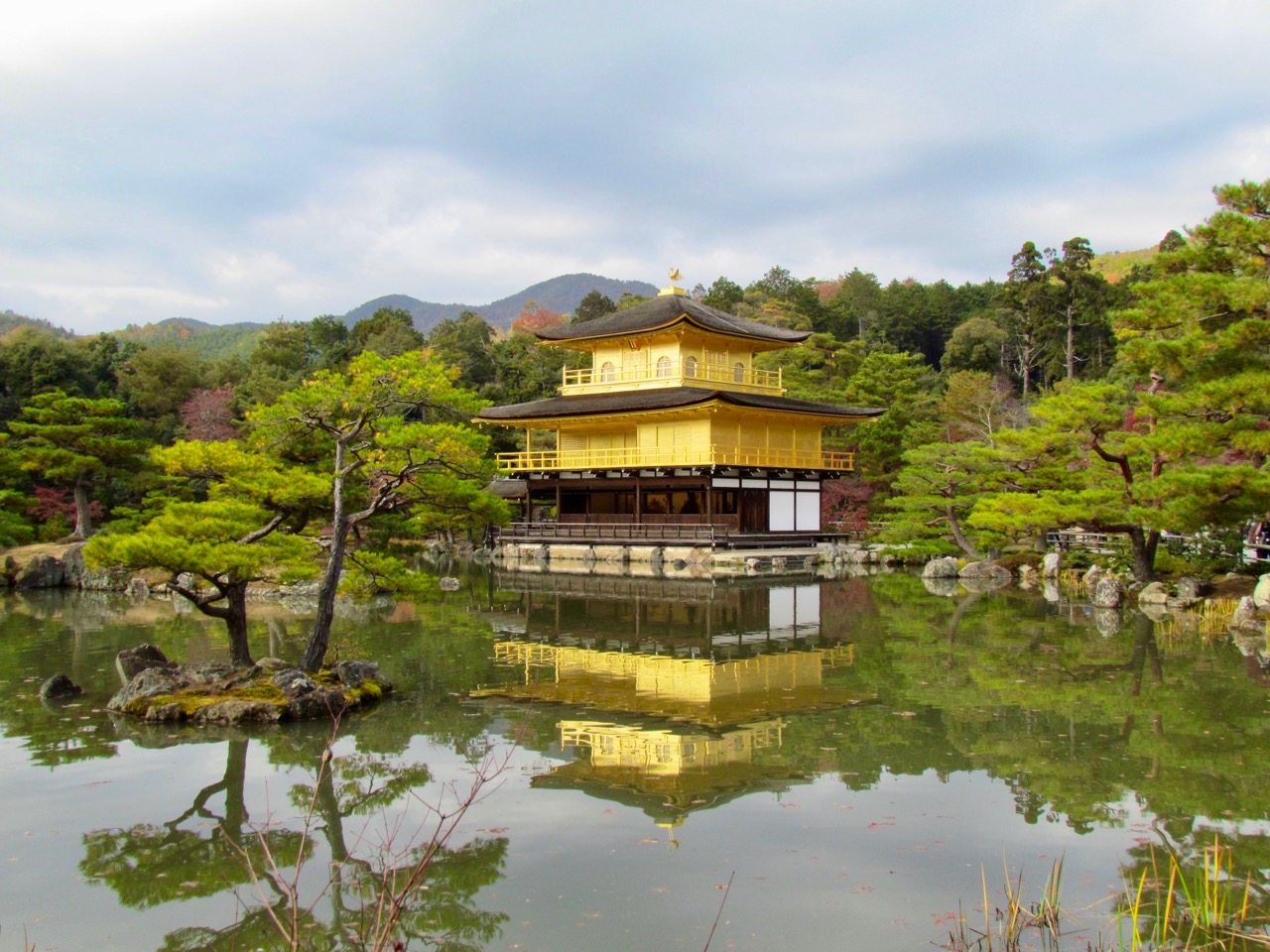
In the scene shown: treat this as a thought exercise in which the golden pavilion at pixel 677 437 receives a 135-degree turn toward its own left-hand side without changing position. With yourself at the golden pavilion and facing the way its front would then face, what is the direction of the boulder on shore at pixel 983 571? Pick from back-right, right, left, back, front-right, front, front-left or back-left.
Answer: front-right

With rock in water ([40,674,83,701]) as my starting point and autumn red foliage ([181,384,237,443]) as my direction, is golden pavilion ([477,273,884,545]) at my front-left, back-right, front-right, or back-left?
front-right

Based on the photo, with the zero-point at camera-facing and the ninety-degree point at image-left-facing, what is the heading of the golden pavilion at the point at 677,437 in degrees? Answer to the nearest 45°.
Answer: approximately 45°

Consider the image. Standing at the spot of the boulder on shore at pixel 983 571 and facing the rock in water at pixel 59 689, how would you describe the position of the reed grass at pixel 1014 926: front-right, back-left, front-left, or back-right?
front-left

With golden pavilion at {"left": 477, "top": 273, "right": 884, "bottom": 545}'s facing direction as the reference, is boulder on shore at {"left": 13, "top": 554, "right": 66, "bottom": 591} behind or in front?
in front

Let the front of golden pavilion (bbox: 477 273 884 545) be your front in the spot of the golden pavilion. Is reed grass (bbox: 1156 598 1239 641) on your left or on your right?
on your left

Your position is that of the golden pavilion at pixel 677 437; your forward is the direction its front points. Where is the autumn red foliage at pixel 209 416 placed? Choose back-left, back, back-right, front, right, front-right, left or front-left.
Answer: front-right

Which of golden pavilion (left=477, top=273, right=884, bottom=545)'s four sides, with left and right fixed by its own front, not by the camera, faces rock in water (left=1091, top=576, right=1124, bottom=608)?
left

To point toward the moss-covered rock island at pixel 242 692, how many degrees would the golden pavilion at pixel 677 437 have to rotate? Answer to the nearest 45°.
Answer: approximately 45° to its left

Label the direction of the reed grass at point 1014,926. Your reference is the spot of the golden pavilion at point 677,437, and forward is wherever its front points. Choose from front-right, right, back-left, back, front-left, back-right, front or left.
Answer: front-left

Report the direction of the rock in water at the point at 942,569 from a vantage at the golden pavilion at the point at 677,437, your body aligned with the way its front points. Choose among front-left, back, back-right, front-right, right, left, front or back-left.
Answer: left

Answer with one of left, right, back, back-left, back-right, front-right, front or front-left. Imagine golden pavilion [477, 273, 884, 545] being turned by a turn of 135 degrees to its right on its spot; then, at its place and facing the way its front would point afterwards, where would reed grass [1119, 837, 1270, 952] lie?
back

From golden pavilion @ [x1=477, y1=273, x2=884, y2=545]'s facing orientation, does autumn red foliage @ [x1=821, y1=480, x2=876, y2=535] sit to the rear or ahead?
to the rear

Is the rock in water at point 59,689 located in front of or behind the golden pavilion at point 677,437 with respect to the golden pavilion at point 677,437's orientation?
in front

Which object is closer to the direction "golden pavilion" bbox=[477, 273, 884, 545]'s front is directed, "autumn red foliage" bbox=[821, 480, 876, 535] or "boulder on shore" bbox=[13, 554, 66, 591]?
the boulder on shore
